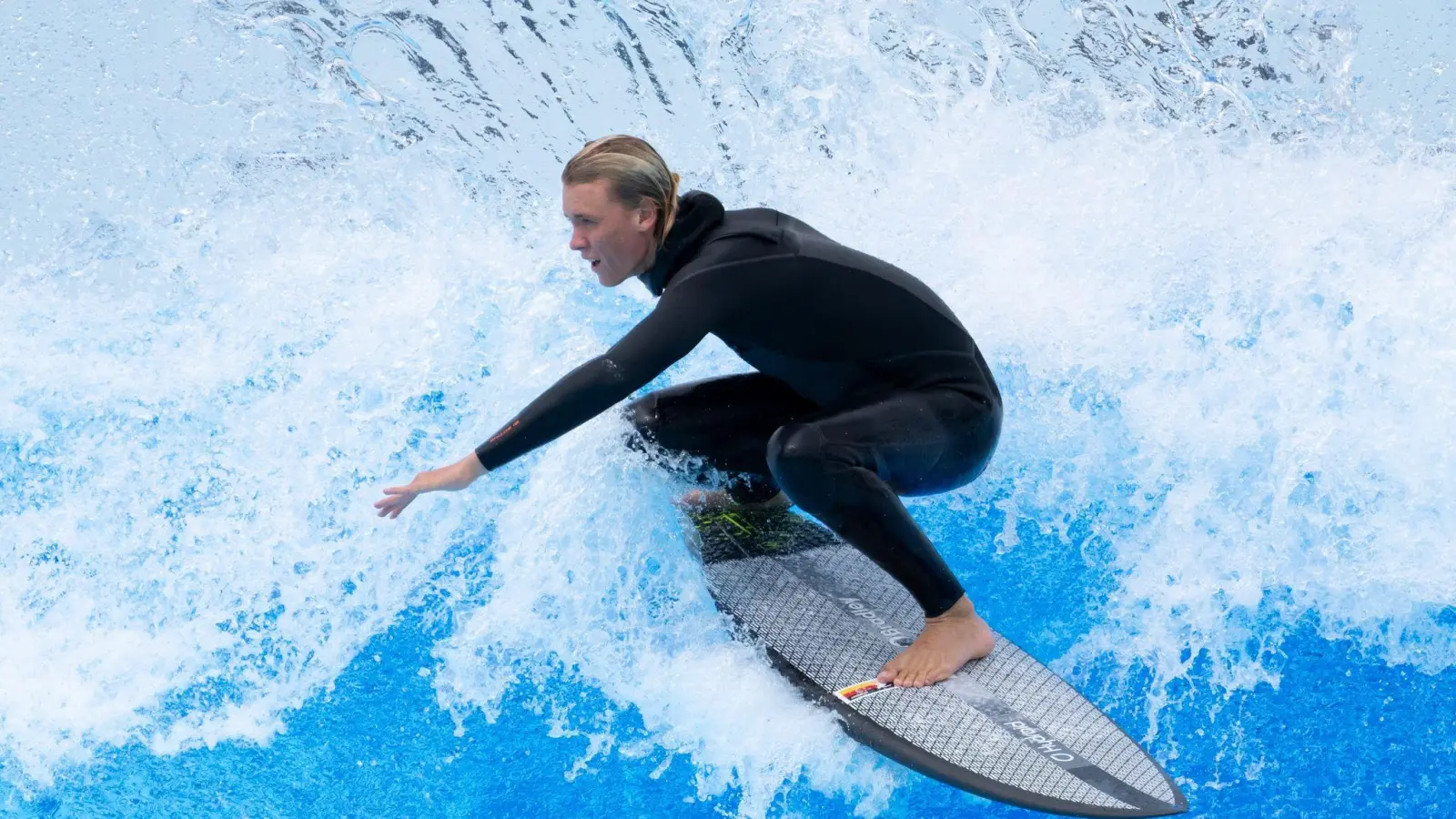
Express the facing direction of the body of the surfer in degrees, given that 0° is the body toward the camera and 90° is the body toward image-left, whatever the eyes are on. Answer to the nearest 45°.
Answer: approximately 90°
